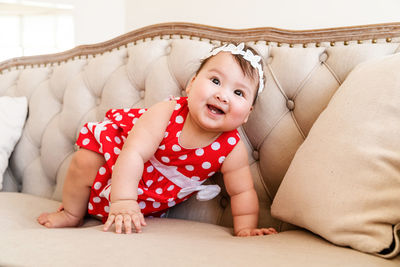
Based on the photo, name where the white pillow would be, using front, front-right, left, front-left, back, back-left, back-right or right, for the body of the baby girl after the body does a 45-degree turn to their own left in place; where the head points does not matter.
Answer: back-left

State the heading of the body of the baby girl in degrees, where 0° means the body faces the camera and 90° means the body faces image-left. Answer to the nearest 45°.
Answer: approximately 315°
